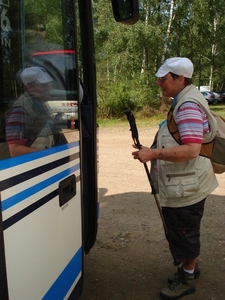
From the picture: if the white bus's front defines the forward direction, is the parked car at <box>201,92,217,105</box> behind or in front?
in front

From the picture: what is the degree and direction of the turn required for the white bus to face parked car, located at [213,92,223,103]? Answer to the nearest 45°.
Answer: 0° — it already faces it

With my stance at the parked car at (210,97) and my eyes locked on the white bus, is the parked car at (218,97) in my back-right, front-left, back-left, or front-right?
back-left

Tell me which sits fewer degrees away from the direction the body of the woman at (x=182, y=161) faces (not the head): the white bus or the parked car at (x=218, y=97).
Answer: the white bus

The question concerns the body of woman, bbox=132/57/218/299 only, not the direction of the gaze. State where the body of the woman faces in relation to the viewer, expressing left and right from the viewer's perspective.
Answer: facing to the left of the viewer

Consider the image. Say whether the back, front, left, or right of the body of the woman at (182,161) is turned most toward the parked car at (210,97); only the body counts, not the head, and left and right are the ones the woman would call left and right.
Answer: right

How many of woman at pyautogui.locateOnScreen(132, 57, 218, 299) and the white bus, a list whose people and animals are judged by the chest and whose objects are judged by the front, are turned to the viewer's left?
1

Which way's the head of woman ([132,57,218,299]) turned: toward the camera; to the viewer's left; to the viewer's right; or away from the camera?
to the viewer's left

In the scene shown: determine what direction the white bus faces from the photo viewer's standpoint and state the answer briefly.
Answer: facing away from the viewer and to the right of the viewer

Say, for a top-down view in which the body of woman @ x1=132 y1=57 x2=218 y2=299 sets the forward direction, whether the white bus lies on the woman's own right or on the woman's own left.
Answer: on the woman's own left

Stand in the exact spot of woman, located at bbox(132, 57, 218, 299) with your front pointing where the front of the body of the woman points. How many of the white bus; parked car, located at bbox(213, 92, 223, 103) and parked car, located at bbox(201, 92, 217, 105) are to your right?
2
